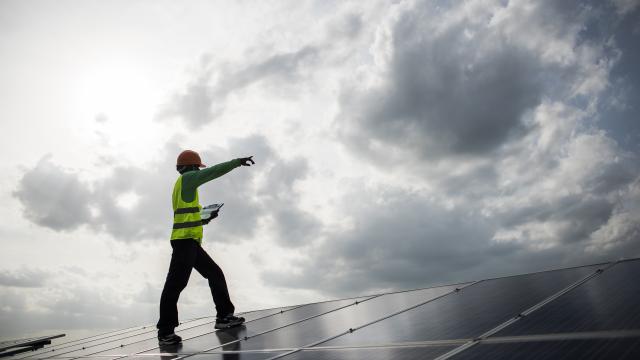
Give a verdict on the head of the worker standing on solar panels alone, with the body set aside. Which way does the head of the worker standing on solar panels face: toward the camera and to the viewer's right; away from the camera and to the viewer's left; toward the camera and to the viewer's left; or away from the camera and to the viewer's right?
away from the camera and to the viewer's right

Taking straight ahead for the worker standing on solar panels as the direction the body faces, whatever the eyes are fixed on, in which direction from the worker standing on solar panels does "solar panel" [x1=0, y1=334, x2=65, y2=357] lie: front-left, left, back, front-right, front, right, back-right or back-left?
back-left

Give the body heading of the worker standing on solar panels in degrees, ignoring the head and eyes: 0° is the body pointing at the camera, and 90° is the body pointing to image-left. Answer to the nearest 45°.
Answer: approximately 270°

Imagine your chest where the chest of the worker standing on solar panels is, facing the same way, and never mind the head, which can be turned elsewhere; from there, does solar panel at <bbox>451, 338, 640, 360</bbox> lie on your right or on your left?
on your right

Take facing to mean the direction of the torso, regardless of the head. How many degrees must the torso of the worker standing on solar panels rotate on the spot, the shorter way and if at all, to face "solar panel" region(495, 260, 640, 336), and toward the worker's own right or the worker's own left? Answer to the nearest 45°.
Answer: approximately 45° to the worker's own right
